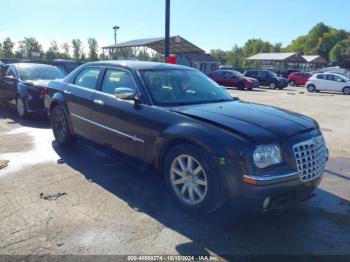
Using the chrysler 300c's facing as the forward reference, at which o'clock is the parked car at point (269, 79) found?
The parked car is roughly at 8 o'clock from the chrysler 300c.

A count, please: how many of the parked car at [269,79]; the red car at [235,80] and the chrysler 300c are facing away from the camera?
0

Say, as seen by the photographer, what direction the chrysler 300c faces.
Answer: facing the viewer and to the right of the viewer

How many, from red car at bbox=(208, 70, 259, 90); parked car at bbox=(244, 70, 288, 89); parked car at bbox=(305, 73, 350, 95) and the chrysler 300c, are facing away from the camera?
0

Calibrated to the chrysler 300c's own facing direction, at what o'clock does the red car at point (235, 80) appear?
The red car is roughly at 8 o'clock from the chrysler 300c.

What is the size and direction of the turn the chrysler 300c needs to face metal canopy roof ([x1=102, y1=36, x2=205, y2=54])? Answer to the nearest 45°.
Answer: approximately 135° to its left

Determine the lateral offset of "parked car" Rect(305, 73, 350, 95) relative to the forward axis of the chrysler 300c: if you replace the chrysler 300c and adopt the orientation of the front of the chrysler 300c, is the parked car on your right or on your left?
on your left

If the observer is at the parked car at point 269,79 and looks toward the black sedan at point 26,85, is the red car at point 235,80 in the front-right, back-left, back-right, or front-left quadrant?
front-right

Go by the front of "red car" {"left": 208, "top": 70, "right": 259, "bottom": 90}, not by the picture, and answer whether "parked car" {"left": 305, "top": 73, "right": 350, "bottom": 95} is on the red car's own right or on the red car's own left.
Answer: on the red car's own left

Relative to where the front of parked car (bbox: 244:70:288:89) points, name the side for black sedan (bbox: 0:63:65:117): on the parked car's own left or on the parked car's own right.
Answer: on the parked car's own right
